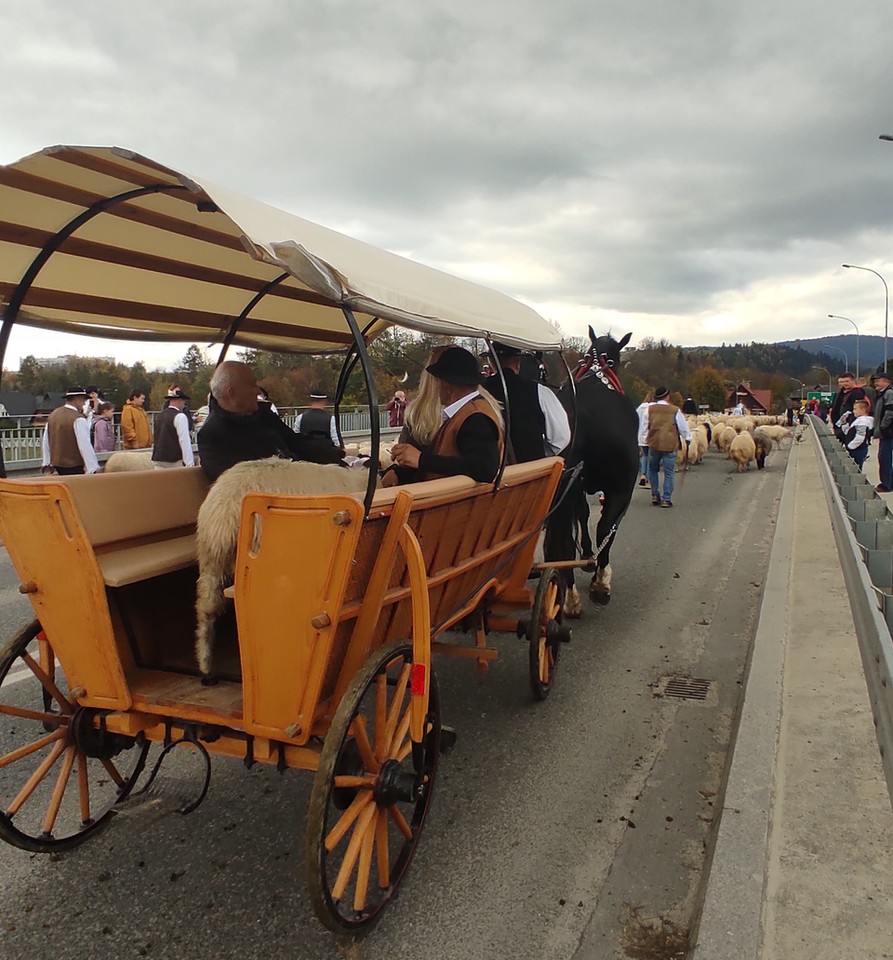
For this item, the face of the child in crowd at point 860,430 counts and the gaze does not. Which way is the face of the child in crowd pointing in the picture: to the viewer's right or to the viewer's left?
to the viewer's left

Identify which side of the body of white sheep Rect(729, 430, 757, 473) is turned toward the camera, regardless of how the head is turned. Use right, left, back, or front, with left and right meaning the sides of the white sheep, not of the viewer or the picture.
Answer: back

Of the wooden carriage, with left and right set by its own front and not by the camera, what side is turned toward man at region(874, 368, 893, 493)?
front

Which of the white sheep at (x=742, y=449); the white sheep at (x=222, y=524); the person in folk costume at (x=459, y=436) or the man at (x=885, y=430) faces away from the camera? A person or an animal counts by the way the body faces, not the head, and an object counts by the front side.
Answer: the white sheep at (x=742, y=449)

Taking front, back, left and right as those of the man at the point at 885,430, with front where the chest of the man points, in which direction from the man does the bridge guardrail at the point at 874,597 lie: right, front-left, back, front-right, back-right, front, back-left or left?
left

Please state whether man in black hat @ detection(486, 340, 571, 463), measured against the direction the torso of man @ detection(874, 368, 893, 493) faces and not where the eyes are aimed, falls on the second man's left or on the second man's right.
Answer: on the second man's left

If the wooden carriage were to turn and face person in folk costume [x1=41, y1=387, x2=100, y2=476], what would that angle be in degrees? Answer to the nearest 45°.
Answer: approximately 45° to its left

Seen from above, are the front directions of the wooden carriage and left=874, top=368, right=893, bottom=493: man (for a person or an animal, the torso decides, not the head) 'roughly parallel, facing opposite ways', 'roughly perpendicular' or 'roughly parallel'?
roughly perpendicular
